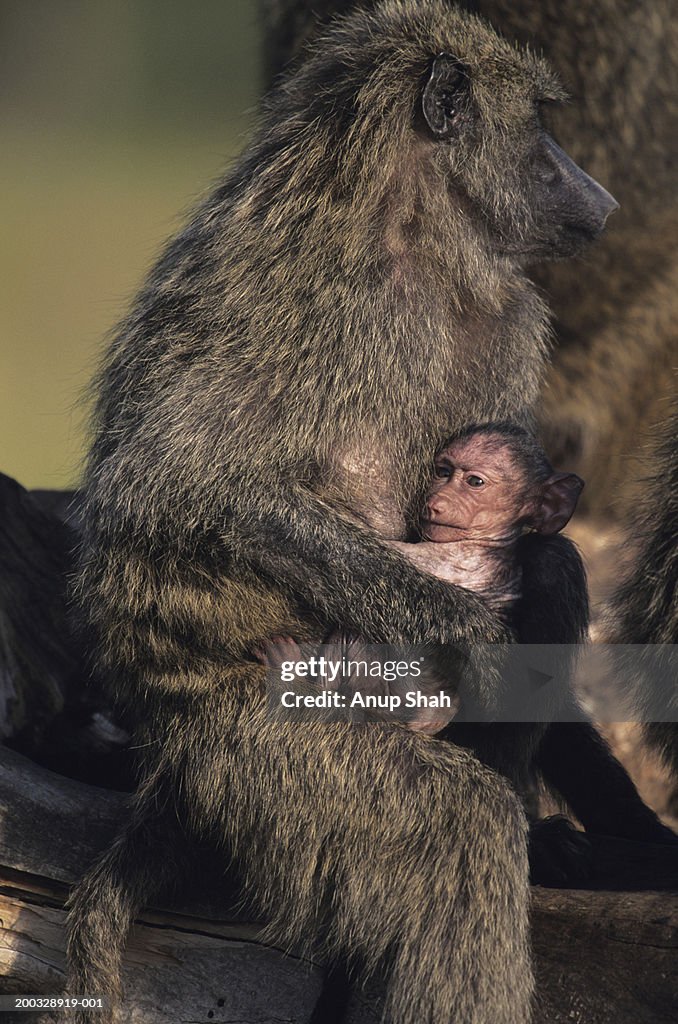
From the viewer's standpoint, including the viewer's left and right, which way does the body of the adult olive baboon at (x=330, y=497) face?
facing to the right of the viewer

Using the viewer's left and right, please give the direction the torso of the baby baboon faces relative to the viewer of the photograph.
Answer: facing the viewer and to the left of the viewer
